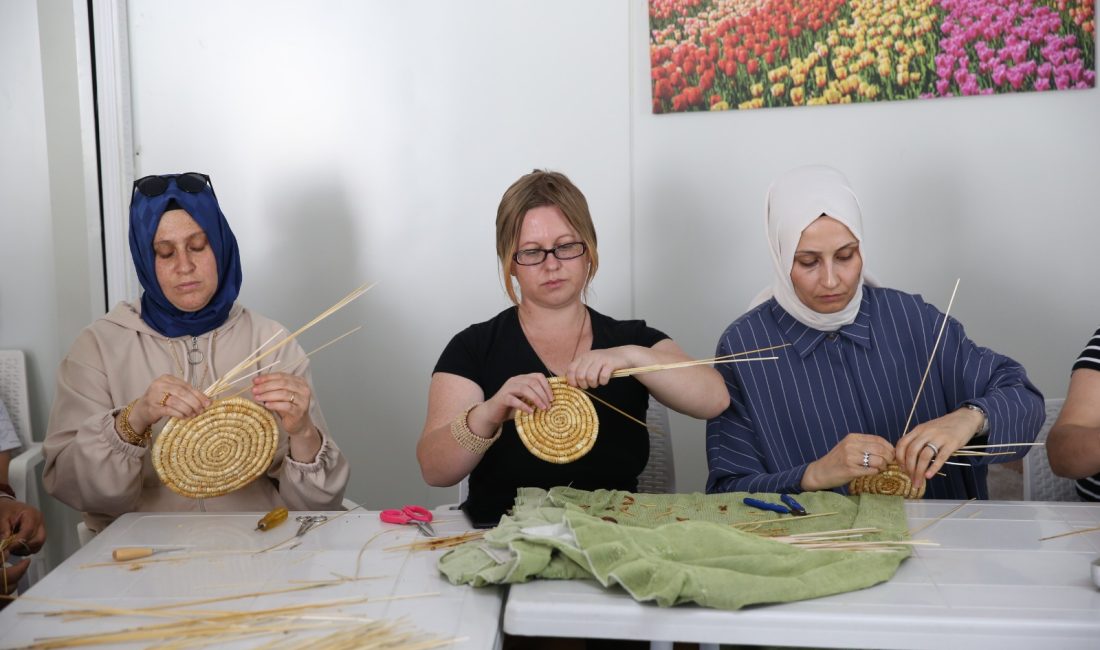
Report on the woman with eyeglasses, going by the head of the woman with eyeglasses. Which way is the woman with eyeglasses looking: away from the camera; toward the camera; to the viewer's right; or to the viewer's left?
toward the camera

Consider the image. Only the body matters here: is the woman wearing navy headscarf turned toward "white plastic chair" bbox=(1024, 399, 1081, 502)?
no

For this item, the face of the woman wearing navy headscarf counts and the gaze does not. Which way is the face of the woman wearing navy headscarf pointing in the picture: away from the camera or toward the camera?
toward the camera

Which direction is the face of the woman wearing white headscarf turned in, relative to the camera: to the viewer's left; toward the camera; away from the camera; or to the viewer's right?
toward the camera

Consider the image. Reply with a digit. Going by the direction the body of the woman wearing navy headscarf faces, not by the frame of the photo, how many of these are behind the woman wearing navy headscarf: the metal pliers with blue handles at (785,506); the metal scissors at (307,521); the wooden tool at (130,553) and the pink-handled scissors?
0

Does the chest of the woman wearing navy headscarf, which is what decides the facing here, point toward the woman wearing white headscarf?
no

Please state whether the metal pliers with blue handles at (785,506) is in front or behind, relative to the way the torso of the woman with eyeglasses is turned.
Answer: in front

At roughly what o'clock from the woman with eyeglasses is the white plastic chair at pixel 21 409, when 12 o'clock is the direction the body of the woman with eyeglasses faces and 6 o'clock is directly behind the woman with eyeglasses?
The white plastic chair is roughly at 4 o'clock from the woman with eyeglasses.

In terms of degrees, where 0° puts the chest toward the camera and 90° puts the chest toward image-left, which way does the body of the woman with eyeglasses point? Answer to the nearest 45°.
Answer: approximately 0°

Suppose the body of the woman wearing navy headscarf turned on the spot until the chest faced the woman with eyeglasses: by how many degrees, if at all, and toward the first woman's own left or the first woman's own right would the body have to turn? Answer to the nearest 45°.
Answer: approximately 90° to the first woman's own left

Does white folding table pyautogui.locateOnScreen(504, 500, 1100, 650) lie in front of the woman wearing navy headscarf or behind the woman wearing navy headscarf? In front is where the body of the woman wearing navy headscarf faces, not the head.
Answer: in front

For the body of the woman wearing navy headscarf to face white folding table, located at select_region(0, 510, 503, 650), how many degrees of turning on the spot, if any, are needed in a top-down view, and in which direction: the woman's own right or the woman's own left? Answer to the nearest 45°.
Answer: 0° — they already face it

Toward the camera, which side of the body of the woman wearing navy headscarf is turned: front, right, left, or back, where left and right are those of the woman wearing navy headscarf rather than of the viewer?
front

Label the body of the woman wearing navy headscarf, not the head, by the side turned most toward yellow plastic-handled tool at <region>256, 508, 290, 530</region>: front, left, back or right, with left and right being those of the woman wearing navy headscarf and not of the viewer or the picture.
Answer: front

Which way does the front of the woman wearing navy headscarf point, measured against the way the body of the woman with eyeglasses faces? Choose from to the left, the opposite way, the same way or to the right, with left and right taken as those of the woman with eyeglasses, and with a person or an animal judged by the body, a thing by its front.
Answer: the same way

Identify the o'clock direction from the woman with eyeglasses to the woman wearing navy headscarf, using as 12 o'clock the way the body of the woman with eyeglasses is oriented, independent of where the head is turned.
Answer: The woman wearing navy headscarf is roughly at 3 o'clock from the woman with eyeglasses.

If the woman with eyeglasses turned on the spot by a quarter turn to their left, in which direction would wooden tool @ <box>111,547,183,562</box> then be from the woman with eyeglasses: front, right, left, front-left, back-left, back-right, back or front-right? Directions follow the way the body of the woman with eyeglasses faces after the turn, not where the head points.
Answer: back-right

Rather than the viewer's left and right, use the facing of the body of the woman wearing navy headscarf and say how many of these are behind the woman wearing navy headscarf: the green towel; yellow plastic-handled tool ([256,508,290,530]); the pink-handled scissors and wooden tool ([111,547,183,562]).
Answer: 0

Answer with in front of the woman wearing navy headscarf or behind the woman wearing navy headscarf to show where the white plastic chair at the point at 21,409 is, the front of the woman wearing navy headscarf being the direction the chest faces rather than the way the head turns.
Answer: behind
